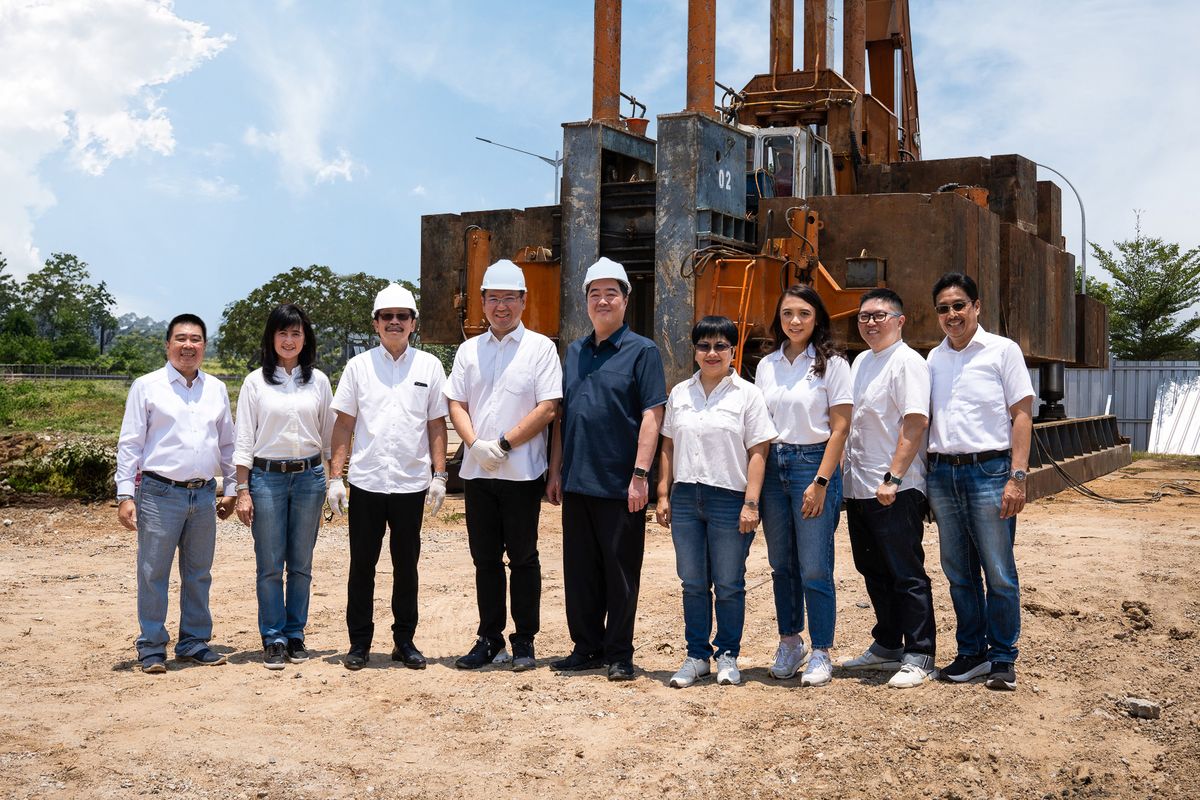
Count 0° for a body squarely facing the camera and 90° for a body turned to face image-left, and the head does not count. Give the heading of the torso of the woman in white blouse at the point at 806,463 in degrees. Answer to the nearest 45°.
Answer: approximately 45°

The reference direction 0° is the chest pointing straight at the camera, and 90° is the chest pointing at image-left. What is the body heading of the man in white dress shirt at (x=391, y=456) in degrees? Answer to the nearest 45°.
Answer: approximately 0°

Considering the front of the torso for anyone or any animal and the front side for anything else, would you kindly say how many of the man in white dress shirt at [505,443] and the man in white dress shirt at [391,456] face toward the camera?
2

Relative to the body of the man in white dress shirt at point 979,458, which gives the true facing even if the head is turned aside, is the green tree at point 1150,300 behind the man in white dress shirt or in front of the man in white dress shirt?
behind
